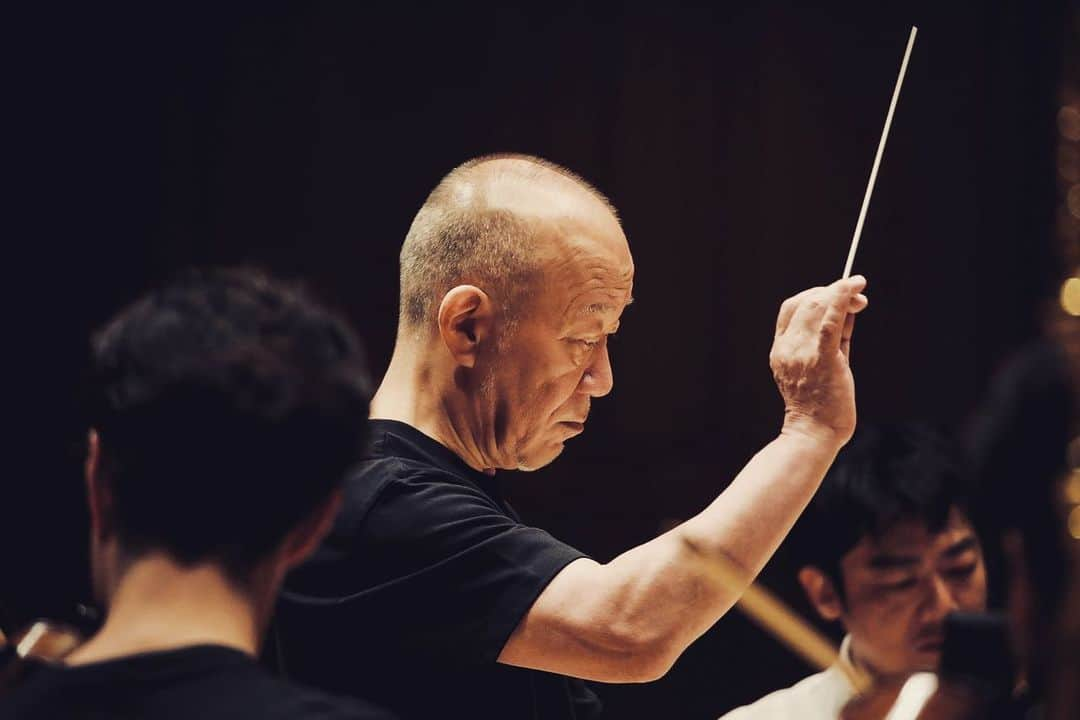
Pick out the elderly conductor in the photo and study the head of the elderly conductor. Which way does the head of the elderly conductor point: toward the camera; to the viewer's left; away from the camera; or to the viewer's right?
to the viewer's right

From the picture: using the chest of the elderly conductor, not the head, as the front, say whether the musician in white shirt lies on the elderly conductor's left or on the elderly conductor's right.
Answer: on the elderly conductor's left

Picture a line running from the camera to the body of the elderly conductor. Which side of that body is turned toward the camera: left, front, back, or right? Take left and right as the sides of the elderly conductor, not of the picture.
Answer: right

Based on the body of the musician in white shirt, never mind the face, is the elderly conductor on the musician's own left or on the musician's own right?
on the musician's own right
